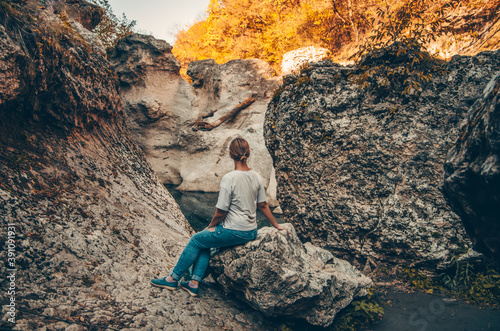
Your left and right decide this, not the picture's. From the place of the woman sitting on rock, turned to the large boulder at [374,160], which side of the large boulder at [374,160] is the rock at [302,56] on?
left

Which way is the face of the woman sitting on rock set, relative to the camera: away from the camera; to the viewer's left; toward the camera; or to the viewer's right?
away from the camera

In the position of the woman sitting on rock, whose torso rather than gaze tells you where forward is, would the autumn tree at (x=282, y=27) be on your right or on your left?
on your right

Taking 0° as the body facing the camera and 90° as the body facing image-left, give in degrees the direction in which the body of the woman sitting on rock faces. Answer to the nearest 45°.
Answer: approximately 135°

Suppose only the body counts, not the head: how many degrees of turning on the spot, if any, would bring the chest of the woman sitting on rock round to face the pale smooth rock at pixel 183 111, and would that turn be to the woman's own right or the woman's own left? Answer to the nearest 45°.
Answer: approximately 45° to the woman's own right

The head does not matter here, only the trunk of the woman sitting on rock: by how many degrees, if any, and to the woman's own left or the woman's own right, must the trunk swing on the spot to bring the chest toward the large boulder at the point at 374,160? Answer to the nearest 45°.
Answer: approximately 90° to the woman's own right
